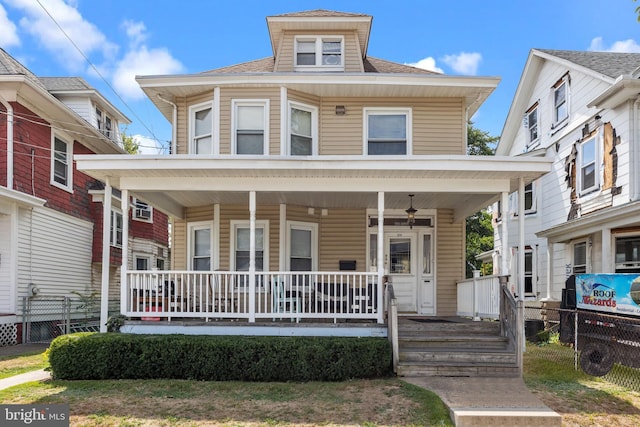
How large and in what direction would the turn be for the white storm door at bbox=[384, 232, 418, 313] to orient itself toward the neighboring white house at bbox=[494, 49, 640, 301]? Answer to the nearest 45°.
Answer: approximately 135° to its left

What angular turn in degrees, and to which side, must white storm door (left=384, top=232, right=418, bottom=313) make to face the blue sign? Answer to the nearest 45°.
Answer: approximately 45° to its left

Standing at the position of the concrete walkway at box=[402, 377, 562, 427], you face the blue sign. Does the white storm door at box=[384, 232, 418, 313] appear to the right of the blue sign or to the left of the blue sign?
left

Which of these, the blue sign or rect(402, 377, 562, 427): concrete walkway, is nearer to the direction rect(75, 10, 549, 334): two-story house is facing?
the concrete walkway

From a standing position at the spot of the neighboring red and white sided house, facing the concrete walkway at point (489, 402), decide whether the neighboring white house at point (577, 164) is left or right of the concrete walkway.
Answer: left

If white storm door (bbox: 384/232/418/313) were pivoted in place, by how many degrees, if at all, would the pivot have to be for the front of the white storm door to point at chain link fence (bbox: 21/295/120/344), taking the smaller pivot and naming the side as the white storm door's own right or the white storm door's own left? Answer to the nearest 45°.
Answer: approximately 90° to the white storm door's own right

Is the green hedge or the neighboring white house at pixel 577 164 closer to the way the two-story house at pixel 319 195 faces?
the green hedge
